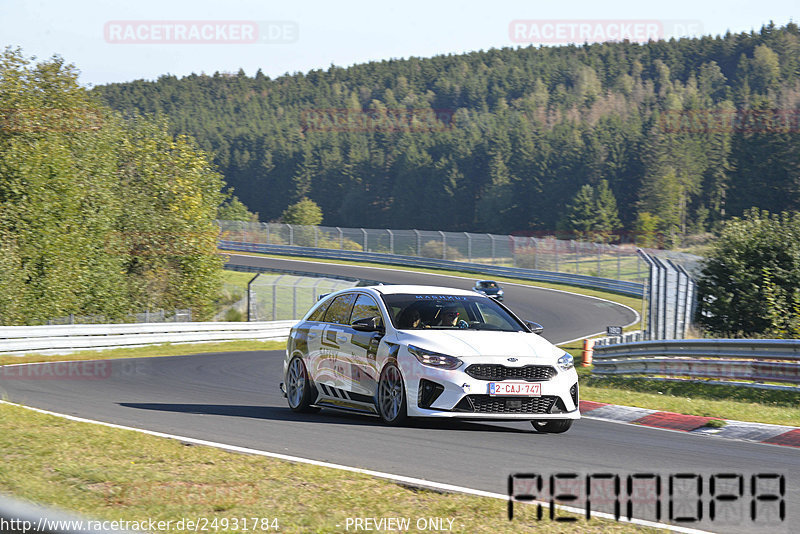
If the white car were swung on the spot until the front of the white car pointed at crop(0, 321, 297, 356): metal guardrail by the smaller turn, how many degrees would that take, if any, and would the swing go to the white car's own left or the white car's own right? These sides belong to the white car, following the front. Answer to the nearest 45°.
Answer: approximately 180°

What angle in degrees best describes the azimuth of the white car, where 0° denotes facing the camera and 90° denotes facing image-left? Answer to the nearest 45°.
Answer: approximately 315°

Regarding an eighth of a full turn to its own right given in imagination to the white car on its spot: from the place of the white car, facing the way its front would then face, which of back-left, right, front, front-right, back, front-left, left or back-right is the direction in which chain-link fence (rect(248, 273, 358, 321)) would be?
back
